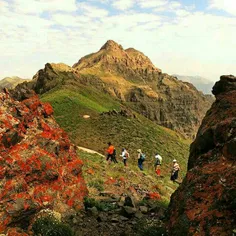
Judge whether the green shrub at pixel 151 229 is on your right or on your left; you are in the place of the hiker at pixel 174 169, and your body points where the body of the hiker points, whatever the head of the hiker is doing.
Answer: on your left

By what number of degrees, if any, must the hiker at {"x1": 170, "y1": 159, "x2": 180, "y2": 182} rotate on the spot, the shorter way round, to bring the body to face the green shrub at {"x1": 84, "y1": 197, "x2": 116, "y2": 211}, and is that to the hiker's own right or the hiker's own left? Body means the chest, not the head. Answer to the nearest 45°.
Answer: approximately 90° to the hiker's own left

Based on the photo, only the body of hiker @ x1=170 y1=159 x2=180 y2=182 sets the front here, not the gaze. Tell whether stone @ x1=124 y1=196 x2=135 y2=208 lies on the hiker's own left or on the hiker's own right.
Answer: on the hiker's own left

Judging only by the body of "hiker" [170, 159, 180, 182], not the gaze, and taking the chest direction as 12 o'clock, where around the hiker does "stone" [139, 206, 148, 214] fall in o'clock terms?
The stone is roughly at 9 o'clock from the hiker.

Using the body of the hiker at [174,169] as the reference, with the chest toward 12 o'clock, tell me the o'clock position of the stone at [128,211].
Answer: The stone is roughly at 9 o'clock from the hiker.

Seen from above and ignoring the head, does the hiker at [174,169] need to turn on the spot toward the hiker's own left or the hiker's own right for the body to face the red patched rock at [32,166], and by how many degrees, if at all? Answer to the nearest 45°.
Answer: approximately 90° to the hiker's own left

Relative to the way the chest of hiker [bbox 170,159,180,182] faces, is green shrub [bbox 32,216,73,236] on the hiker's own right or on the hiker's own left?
on the hiker's own left

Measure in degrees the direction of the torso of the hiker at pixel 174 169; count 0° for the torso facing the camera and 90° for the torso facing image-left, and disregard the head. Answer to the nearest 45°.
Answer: approximately 90°

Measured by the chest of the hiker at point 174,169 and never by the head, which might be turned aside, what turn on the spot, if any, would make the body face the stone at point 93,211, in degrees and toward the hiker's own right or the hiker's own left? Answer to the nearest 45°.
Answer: approximately 90° to the hiker's own left

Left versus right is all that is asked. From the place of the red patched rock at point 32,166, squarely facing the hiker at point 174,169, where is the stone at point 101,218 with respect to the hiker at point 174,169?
right
